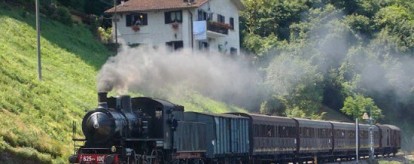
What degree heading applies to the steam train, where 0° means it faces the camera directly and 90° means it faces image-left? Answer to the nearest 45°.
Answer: approximately 45°

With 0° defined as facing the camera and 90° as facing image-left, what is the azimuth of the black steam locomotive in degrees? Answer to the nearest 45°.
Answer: approximately 45°
